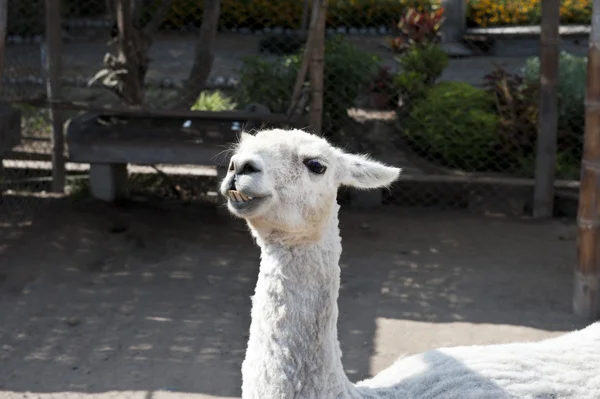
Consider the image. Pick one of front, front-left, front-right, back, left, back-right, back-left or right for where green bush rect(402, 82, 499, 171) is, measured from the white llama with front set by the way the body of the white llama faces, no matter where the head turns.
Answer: right

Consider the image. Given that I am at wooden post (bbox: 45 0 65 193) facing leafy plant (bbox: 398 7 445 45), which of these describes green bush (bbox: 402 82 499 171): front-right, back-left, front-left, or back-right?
front-right

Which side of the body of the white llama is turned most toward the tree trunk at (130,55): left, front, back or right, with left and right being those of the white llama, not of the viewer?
right

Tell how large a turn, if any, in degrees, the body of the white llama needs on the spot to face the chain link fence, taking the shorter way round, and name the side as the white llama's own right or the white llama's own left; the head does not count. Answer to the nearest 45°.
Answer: approximately 90° to the white llama's own right

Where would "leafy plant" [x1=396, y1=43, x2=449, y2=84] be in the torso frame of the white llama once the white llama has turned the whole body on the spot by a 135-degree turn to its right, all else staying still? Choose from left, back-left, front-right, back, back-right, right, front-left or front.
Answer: front-left

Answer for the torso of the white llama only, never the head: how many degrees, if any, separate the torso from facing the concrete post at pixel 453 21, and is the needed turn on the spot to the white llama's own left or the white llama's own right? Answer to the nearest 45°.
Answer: approximately 90° to the white llama's own right

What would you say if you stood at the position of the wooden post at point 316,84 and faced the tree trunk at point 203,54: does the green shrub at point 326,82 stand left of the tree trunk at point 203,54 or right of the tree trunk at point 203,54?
right

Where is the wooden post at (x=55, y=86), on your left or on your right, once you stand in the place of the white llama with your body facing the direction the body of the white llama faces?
on your right

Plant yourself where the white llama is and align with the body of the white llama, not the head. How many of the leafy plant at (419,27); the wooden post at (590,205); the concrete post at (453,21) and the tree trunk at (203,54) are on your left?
0

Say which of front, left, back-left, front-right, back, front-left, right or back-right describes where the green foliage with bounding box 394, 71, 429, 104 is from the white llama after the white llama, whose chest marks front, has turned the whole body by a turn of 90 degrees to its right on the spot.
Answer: front

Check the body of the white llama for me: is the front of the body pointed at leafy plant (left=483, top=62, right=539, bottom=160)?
no

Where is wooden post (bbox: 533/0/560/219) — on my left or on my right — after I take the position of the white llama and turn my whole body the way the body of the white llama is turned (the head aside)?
on my right

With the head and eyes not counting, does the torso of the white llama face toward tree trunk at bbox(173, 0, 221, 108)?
no

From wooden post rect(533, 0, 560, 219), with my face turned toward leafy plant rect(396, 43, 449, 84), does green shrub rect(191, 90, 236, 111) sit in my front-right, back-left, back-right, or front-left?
front-left

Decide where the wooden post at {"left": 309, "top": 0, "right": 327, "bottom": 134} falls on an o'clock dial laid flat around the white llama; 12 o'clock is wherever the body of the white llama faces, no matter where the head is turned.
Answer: The wooden post is roughly at 3 o'clock from the white llama.

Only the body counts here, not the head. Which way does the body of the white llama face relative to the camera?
to the viewer's left

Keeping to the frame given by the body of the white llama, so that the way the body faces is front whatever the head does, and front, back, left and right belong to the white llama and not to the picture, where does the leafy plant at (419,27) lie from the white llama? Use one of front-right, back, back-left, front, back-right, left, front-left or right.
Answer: right

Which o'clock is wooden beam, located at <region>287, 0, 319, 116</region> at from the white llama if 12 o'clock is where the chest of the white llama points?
The wooden beam is roughly at 3 o'clock from the white llama.

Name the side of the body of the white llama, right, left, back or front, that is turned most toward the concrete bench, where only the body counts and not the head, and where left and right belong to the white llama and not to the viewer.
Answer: right
